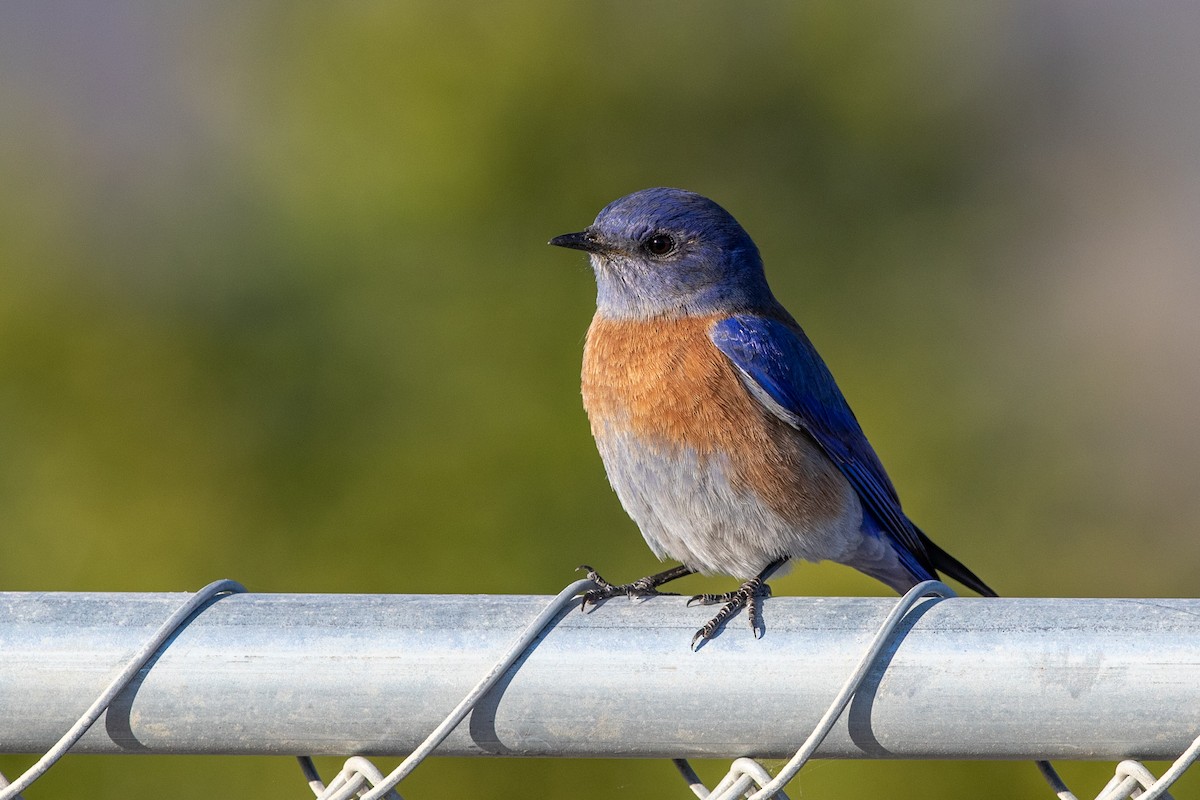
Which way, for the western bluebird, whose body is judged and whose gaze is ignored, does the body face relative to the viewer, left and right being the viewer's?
facing the viewer and to the left of the viewer

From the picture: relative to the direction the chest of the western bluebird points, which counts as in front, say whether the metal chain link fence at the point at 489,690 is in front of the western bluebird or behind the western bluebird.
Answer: in front
